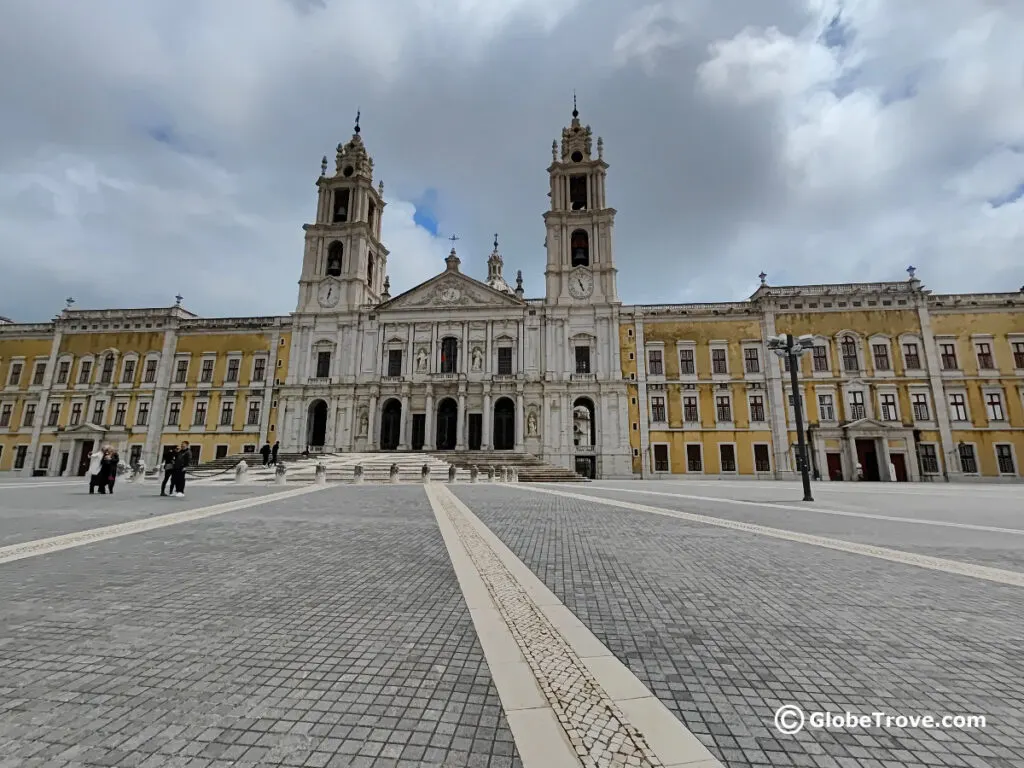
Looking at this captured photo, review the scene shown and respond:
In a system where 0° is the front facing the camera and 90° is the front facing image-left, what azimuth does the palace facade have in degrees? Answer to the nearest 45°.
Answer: approximately 0°

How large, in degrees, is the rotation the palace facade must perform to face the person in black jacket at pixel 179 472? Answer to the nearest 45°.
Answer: approximately 45° to its right
